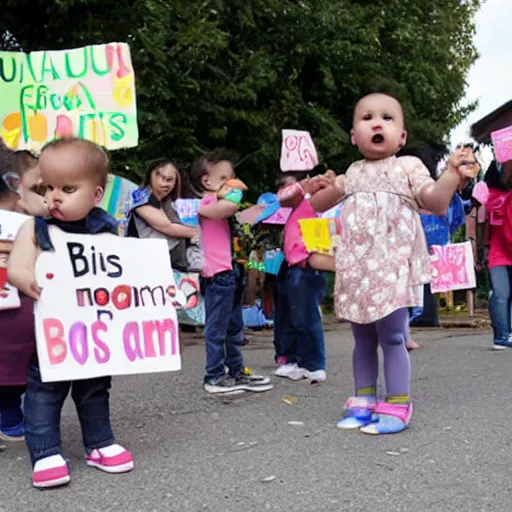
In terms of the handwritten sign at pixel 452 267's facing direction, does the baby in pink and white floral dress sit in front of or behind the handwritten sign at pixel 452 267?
in front

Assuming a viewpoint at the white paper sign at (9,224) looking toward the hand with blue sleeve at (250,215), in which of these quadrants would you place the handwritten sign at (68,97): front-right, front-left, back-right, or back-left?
front-left

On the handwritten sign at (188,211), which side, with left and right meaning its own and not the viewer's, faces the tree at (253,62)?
back

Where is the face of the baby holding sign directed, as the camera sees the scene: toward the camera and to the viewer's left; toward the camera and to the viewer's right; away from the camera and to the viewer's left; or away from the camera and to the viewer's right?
toward the camera and to the viewer's left

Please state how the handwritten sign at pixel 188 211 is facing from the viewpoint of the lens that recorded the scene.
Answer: facing the viewer

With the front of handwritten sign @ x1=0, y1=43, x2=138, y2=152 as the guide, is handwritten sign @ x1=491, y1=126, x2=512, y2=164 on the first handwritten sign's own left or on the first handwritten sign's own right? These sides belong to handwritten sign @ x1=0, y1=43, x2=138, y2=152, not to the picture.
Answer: on the first handwritten sign's own left

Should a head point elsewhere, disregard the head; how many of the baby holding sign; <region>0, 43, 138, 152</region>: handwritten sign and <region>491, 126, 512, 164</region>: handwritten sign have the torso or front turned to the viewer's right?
0

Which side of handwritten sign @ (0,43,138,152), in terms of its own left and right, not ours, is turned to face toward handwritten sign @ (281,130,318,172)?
left

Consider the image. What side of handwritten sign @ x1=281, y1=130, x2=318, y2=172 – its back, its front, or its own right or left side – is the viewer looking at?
front

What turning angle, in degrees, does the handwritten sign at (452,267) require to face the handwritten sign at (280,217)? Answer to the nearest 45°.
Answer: approximately 45° to its right

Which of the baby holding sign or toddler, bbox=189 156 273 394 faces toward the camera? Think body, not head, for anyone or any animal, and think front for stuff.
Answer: the baby holding sign

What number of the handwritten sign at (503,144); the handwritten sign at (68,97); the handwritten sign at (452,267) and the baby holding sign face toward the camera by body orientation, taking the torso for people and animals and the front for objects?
4

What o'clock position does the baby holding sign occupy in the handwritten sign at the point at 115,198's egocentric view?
The baby holding sign is roughly at 12 o'clock from the handwritten sign.

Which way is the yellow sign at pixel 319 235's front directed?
toward the camera

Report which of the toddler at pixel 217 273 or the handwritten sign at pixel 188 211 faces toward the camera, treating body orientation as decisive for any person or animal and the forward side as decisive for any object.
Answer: the handwritten sign
